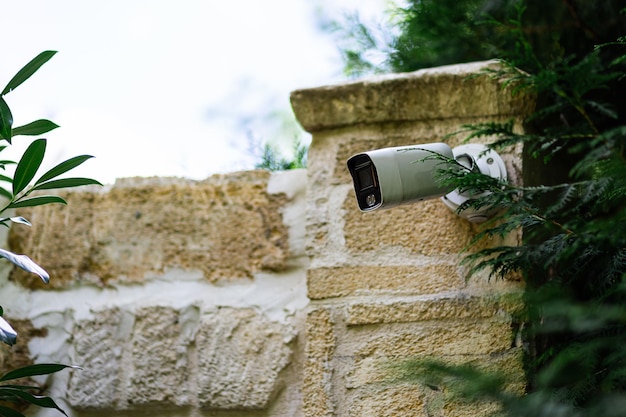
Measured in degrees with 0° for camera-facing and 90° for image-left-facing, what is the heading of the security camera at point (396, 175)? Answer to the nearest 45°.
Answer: approximately 45°

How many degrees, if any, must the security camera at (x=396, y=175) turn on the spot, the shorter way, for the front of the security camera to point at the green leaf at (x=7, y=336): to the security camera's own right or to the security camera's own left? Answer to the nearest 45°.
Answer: approximately 45° to the security camera's own right

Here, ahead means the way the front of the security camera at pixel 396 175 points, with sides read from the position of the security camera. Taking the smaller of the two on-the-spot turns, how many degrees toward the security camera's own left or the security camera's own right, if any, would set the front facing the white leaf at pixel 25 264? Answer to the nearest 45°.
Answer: approximately 45° to the security camera's own right

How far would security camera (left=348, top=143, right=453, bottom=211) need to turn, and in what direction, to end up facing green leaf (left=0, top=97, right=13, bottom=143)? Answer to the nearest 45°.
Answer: approximately 45° to its right
